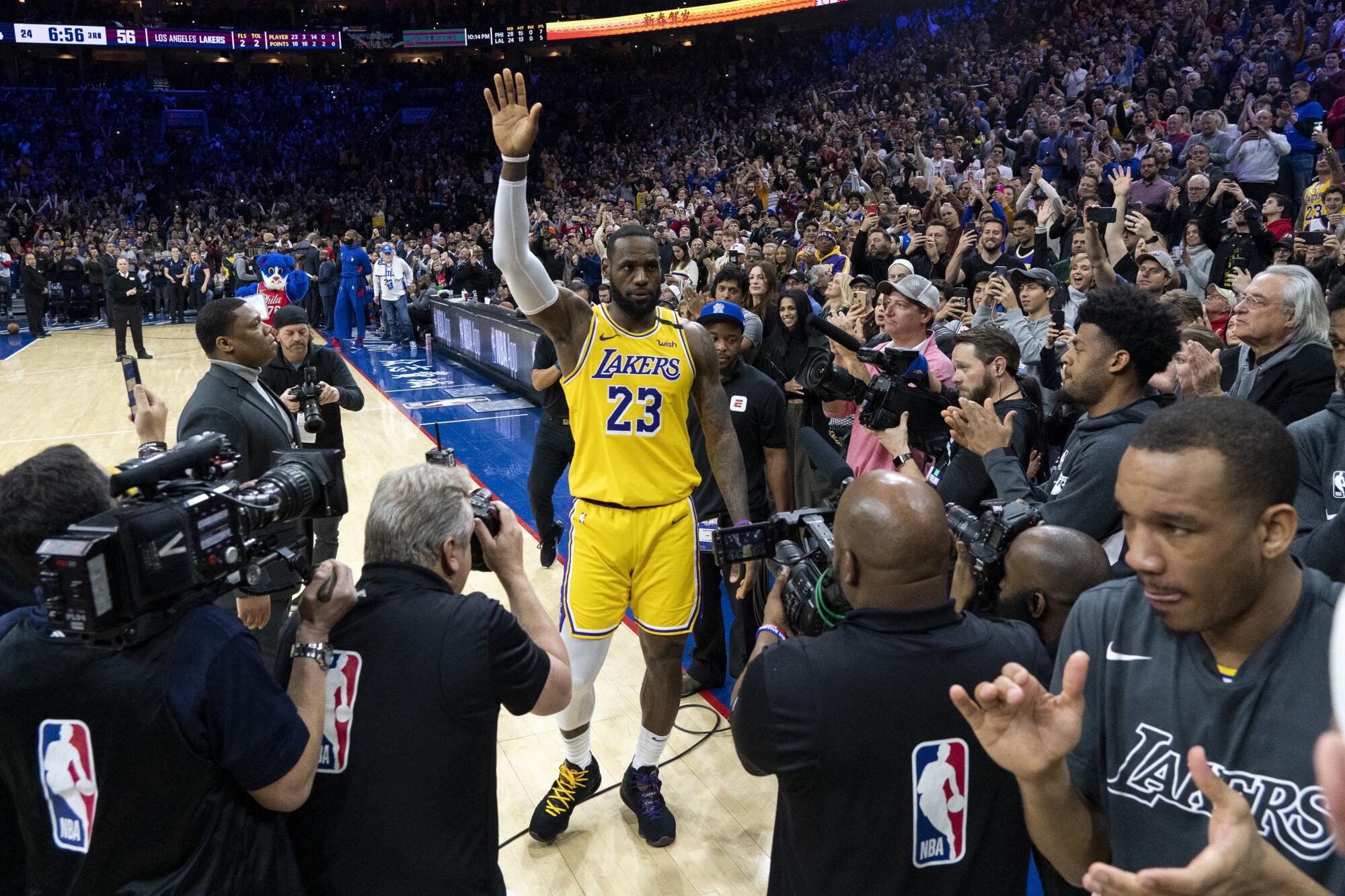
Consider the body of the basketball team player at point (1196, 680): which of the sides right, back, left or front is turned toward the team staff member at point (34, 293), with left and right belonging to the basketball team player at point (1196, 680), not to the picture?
right

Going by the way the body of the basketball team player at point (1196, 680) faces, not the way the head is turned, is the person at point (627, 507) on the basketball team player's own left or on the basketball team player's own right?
on the basketball team player's own right

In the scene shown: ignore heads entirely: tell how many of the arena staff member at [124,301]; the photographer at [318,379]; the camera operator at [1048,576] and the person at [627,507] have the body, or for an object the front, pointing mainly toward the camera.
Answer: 3

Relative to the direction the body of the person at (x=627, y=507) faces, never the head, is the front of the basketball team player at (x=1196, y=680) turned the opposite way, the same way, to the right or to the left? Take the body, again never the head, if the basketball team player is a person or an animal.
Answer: to the right

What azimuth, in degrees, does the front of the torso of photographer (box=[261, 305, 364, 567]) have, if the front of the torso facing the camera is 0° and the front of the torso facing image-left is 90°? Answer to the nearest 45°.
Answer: approximately 0°
